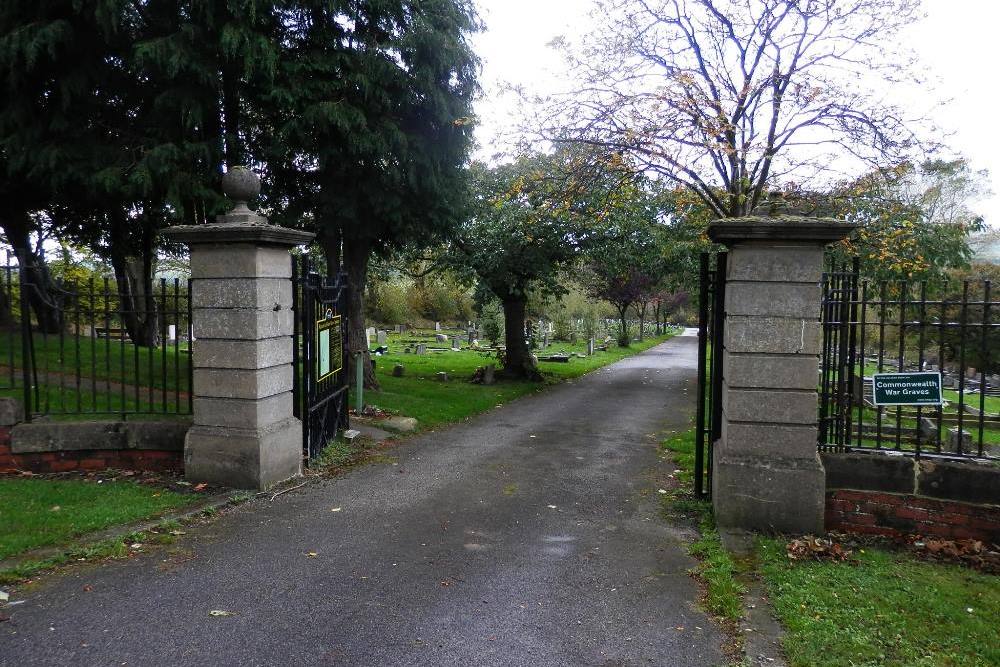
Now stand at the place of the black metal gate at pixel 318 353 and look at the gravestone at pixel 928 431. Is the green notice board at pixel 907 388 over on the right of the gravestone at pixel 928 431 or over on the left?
right

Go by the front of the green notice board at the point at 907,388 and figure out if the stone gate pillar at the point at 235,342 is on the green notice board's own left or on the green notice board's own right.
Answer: on the green notice board's own right

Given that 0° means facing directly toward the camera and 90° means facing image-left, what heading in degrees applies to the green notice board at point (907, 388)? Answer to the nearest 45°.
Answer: approximately 0°

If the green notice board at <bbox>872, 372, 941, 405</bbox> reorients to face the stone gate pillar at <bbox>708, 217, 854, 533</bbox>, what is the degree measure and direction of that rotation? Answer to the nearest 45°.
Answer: approximately 45° to its right

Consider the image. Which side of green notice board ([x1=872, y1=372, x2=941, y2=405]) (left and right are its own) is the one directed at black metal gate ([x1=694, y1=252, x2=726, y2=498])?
right

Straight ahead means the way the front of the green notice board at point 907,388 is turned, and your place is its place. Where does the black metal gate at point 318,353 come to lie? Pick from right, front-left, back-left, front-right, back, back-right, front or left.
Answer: right

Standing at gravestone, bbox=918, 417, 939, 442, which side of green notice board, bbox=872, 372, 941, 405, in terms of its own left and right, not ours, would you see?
back

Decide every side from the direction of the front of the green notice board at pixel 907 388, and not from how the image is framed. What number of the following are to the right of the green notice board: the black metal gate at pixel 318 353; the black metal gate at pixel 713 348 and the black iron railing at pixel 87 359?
3
